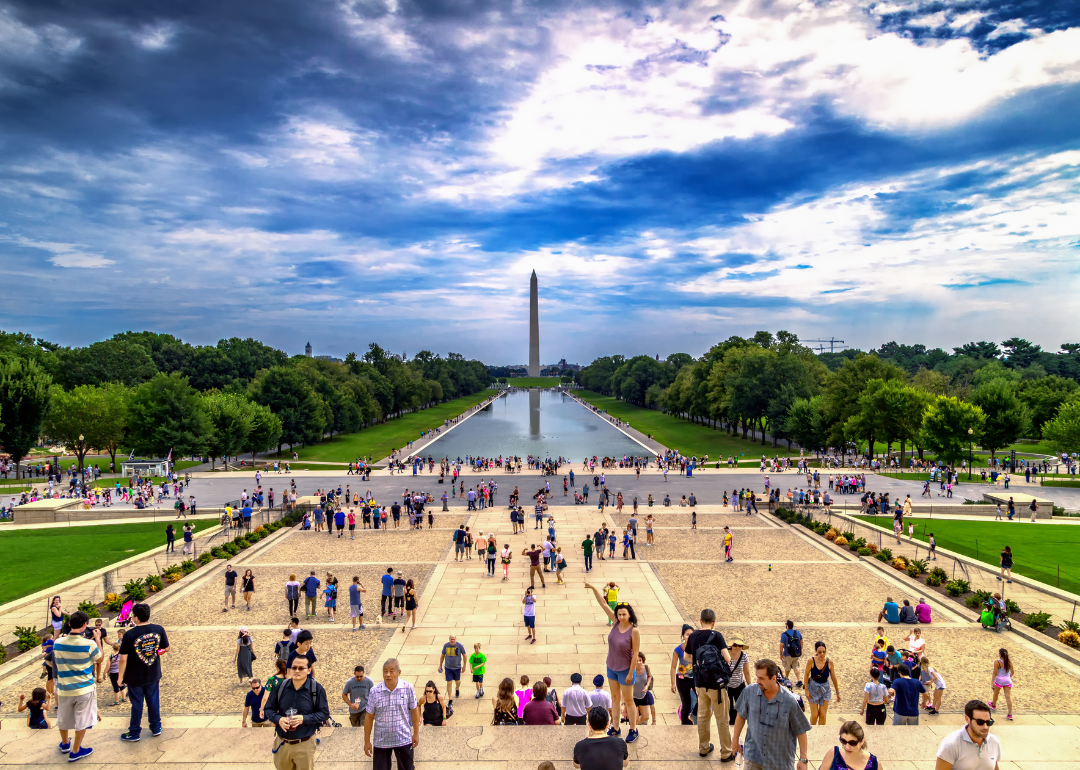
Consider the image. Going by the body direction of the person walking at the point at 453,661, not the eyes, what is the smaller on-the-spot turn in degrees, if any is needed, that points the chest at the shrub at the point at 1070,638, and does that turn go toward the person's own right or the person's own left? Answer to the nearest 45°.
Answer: approximately 90° to the person's own left

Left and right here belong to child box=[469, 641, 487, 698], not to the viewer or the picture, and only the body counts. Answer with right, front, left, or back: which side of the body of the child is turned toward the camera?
front

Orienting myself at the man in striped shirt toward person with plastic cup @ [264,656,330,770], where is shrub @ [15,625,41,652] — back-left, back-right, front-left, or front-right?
back-left

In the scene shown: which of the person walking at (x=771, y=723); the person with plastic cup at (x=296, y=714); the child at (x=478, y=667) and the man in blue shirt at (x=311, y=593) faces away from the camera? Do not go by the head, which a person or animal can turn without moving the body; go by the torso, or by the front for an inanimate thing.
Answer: the man in blue shirt

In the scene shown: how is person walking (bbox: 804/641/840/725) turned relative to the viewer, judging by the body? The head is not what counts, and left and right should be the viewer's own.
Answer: facing the viewer

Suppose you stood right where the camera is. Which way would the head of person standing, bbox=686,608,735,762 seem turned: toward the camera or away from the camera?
away from the camera

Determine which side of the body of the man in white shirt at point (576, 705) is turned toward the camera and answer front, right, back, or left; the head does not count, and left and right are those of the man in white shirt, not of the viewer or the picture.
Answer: back

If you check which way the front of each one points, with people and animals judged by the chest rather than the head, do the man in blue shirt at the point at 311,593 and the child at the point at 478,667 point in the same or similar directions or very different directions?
very different directions

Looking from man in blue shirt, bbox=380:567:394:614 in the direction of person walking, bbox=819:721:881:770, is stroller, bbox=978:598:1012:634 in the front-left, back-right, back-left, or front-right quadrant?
front-left

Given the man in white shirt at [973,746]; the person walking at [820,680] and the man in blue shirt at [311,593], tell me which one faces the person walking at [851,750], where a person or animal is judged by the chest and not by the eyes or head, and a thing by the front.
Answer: the person walking at [820,680]

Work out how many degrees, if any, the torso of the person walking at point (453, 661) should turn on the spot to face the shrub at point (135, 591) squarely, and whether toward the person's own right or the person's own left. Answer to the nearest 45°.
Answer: approximately 135° to the person's own right

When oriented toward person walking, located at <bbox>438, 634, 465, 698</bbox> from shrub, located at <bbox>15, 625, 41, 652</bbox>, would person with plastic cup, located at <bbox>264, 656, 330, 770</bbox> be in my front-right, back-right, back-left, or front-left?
front-right

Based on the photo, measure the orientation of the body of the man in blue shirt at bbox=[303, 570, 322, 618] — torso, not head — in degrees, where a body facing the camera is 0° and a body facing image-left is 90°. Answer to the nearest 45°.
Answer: approximately 180°

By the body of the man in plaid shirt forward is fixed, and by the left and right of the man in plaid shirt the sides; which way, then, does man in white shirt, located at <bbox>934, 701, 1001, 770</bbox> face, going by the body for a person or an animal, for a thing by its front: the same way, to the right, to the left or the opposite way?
the same way

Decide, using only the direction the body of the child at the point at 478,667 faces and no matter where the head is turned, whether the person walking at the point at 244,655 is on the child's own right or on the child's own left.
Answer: on the child's own right
